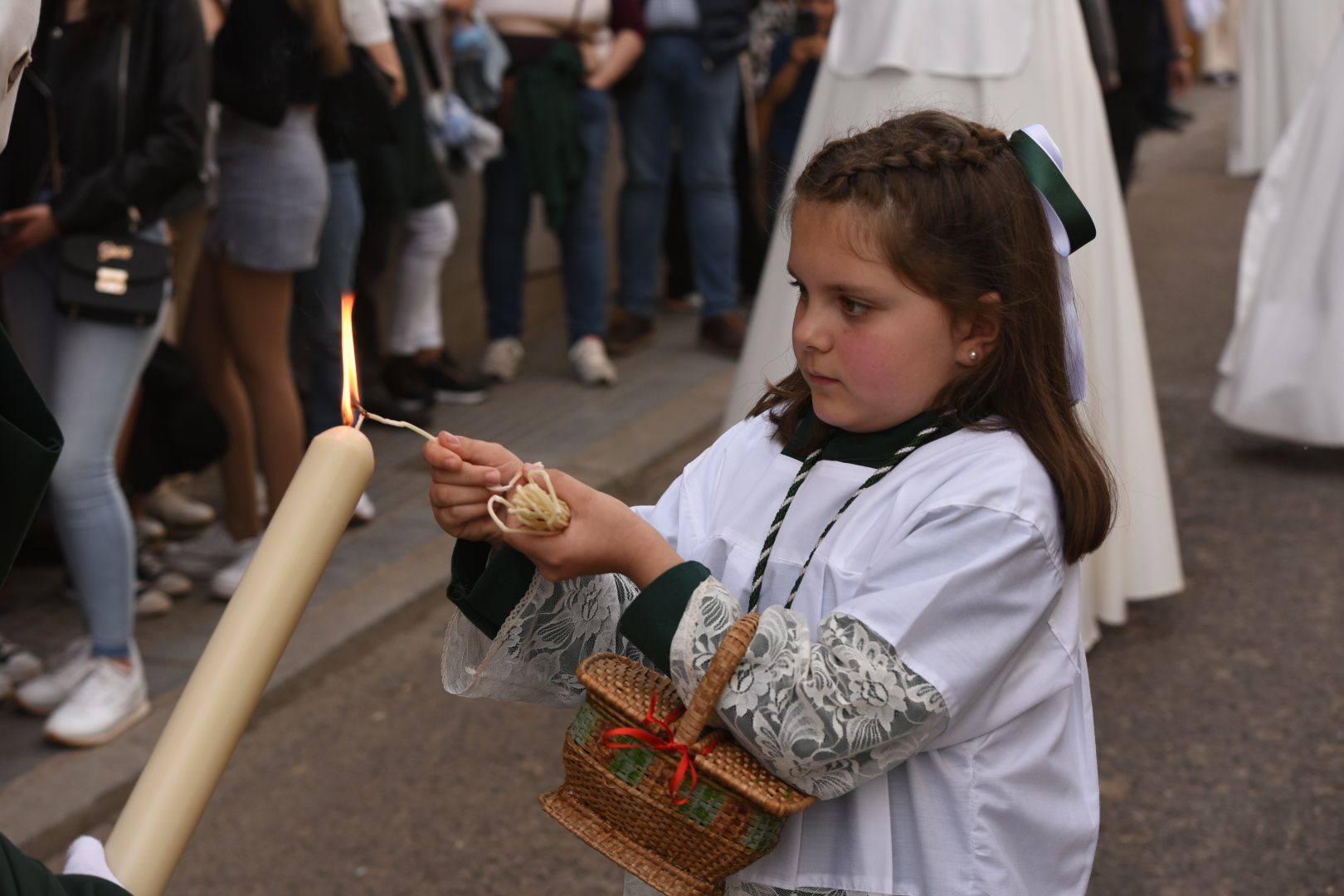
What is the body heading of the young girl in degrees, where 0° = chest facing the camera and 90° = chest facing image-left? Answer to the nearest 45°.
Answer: approximately 45°

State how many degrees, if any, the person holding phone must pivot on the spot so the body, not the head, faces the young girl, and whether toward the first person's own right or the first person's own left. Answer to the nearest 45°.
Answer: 0° — they already face them
